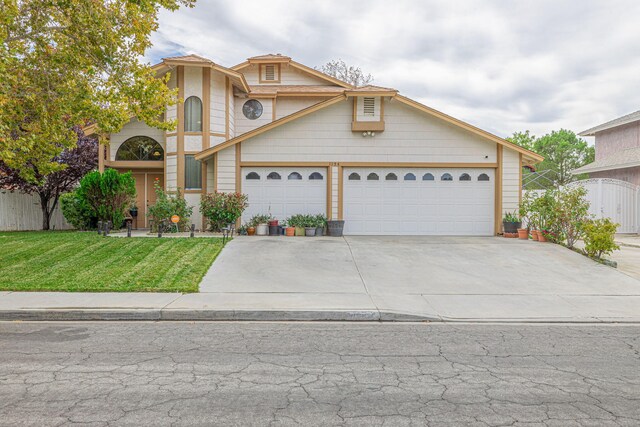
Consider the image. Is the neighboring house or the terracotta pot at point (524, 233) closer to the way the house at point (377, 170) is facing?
the terracotta pot

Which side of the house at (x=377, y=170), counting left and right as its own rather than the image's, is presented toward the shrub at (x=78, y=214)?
right

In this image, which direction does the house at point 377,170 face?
toward the camera

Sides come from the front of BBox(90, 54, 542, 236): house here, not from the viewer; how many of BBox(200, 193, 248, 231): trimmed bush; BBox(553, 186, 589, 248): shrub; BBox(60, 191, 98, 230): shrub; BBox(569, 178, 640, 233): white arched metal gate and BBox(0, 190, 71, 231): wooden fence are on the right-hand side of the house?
3

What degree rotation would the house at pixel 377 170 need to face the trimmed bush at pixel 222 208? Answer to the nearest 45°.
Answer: approximately 90° to its right

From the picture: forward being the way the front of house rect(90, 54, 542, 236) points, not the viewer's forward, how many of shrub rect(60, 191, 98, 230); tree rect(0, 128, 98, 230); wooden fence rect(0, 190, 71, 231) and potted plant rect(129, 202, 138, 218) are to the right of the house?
4

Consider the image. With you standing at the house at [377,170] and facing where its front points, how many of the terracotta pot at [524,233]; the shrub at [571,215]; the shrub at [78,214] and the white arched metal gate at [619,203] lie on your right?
1

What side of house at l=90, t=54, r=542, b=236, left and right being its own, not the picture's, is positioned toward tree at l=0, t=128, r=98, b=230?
right

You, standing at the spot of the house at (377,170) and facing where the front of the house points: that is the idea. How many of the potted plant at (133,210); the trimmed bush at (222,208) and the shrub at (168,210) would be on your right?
3

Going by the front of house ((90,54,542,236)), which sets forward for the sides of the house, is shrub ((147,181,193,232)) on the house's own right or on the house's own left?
on the house's own right

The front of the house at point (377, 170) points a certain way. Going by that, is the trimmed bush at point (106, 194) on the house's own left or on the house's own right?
on the house's own right

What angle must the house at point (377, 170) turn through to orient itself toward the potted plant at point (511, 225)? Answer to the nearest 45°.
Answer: approximately 90° to its left
